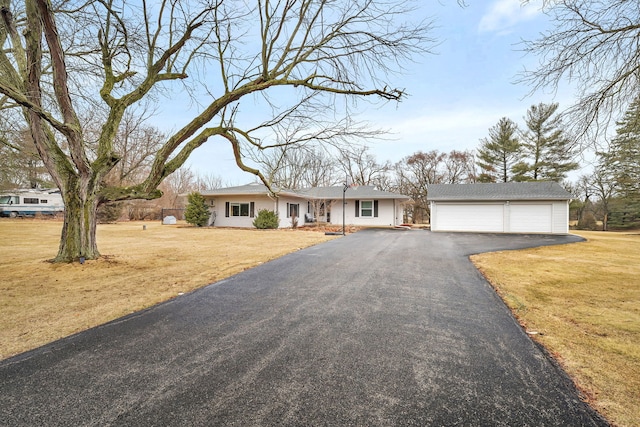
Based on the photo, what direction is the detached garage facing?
toward the camera

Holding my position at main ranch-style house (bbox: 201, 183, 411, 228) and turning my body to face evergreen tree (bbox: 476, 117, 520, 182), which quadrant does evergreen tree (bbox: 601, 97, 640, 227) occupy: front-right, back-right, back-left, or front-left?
front-right

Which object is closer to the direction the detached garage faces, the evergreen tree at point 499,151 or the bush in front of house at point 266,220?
the bush in front of house

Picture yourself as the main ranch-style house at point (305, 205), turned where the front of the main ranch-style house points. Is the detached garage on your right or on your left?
on your left

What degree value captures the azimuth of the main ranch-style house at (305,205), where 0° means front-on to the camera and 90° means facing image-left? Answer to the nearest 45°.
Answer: approximately 0°

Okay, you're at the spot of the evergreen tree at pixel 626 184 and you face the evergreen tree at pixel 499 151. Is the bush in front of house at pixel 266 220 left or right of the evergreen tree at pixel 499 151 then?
left

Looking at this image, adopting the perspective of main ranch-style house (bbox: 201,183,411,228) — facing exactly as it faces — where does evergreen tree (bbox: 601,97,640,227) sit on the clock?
The evergreen tree is roughly at 9 o'clock from the main ranch-style house.

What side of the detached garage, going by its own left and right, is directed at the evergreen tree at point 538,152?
back

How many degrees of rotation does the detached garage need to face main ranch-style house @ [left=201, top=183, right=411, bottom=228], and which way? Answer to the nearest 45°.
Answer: approximately 90° to its right

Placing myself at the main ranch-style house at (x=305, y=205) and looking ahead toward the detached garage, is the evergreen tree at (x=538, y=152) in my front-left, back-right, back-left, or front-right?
front-left

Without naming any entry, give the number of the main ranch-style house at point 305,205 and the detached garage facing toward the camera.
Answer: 2

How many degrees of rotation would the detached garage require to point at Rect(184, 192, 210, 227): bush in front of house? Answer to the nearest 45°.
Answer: approximately 45° to its right

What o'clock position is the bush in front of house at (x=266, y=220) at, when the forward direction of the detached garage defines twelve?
The bush in front of house is roughly at 2 o'clock from the detached garage.

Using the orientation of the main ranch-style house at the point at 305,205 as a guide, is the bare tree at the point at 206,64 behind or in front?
in front

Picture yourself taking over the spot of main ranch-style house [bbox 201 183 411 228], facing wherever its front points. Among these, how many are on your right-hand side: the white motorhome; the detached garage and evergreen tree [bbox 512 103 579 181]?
1
